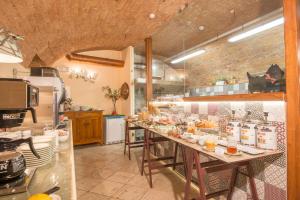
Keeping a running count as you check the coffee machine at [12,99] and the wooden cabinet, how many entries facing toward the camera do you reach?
1

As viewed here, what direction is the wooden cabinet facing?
toward the camera

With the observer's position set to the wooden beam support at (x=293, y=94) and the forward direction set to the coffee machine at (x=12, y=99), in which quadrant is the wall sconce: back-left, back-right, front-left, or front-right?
front-right

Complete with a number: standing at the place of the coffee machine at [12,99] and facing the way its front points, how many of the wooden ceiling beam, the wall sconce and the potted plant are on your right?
0

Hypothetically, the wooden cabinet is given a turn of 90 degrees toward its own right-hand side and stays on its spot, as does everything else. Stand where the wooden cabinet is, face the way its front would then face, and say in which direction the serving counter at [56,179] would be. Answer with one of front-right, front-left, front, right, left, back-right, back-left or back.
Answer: left

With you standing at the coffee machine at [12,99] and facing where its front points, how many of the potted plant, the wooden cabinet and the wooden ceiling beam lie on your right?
0

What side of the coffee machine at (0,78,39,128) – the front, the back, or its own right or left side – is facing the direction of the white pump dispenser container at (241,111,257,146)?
front

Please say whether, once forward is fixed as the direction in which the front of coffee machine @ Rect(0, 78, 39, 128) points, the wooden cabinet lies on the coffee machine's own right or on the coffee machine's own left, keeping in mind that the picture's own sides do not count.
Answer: on the coffee machine's own left

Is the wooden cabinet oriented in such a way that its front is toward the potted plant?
no

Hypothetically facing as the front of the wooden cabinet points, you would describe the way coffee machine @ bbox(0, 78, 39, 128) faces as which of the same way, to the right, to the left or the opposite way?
to the left

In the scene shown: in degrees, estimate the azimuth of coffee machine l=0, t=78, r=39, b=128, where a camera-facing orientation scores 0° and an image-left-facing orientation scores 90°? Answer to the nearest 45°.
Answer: approximately 270°

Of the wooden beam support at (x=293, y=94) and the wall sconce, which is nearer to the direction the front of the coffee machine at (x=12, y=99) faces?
the wooden beam support

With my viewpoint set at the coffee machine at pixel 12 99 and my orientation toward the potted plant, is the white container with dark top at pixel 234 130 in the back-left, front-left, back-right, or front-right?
front-right

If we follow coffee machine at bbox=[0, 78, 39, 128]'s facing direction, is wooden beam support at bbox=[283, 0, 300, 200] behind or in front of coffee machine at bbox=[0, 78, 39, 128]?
in front
